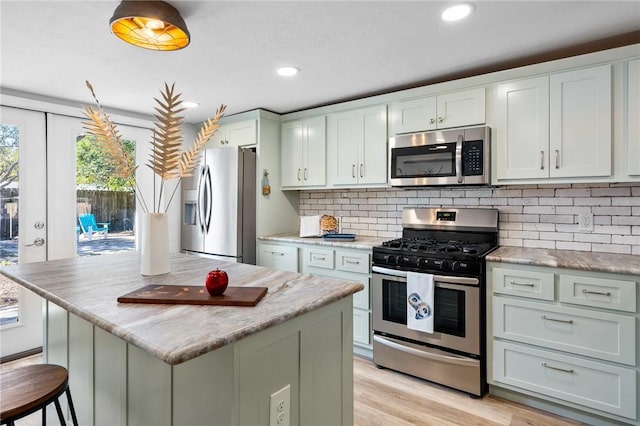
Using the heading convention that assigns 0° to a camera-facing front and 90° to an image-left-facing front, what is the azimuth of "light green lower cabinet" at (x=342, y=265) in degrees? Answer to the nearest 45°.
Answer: approximately 45°

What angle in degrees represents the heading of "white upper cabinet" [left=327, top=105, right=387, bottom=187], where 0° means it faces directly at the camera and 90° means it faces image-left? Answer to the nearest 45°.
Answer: approximately 45°

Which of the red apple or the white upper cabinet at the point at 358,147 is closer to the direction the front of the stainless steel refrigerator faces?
the red apple

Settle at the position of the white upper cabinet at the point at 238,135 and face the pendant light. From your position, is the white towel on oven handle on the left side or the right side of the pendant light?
left

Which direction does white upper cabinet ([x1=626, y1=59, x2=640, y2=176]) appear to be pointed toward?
toward the camera

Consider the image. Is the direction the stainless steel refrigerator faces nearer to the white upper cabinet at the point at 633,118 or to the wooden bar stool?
the wooden bar stool

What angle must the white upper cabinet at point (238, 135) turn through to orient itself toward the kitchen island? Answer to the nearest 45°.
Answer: approximately 45° to its left

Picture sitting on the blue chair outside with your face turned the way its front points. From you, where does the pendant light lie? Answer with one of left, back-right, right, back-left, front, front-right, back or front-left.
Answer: front-right

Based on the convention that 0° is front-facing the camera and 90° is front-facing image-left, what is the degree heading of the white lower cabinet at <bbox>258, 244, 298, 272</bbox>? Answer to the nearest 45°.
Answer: approximately 45°
